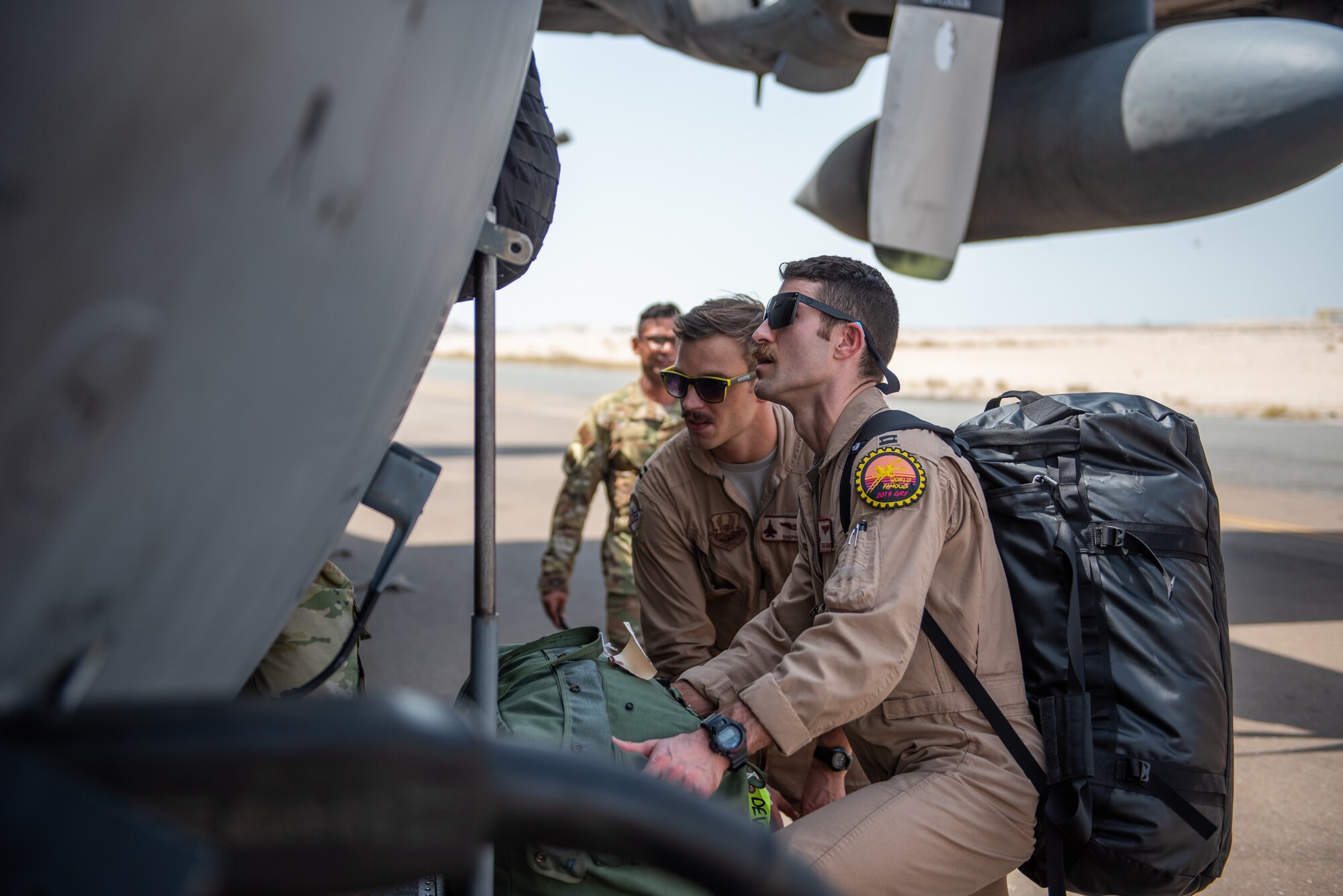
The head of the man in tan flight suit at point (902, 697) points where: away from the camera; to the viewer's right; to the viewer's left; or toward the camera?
to the viewer's left

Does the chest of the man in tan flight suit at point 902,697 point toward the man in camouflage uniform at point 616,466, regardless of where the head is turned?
no

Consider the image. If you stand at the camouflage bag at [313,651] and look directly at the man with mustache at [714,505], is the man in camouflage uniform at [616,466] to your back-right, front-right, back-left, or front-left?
front-left

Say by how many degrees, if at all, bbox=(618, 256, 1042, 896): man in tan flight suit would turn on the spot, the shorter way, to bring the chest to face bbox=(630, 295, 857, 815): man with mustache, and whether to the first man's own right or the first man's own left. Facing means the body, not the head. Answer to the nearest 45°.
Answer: approximately 45° to the first man's own right

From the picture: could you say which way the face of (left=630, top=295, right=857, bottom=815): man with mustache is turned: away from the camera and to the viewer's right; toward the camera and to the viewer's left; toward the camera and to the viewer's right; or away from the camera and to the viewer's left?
toward the camera and to the viewer's left

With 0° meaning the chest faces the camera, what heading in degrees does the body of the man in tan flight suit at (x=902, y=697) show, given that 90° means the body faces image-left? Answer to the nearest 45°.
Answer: approximately 90°

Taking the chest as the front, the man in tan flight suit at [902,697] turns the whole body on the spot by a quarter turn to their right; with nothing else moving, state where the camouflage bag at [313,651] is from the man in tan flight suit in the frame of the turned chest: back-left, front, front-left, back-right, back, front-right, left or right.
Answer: left
